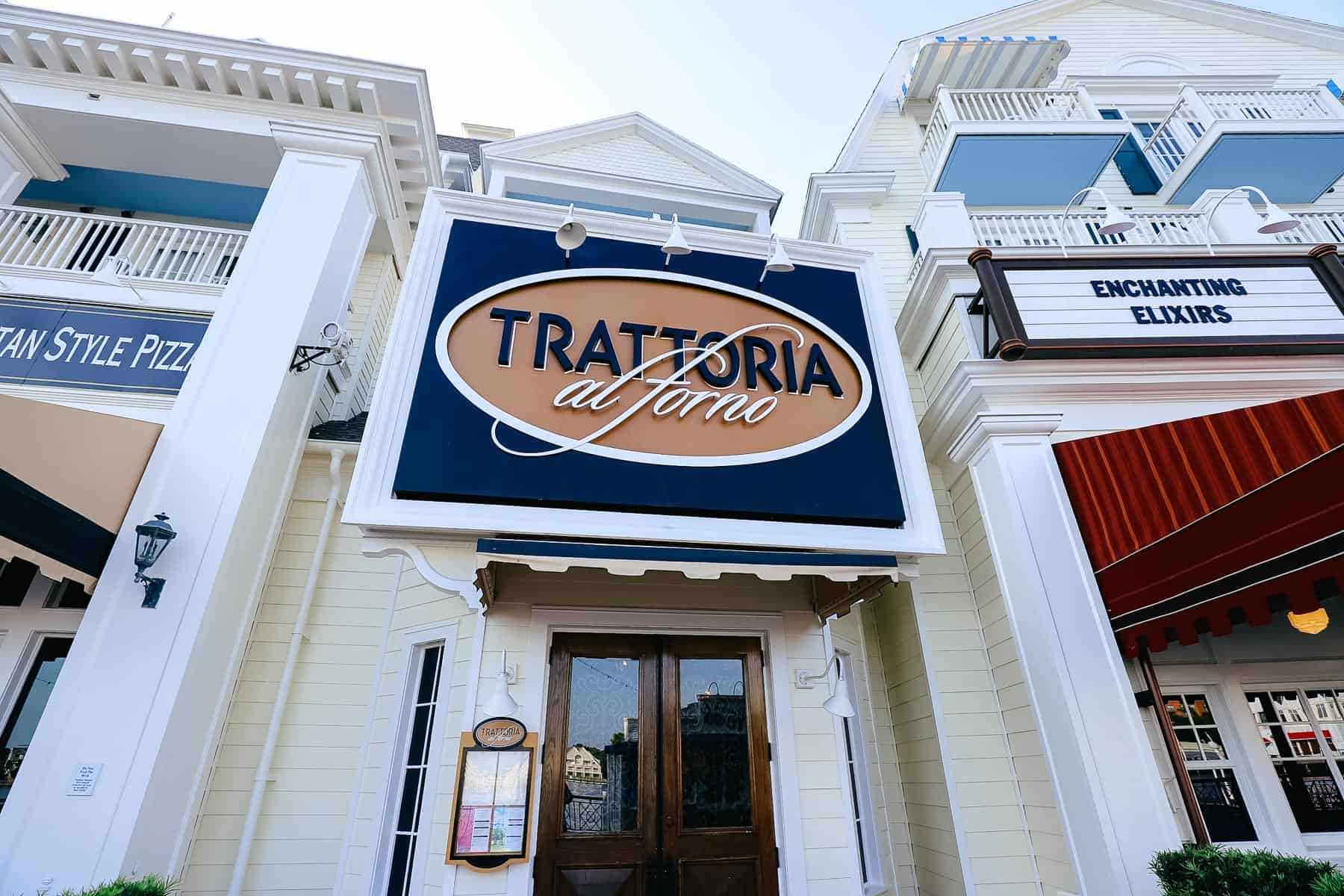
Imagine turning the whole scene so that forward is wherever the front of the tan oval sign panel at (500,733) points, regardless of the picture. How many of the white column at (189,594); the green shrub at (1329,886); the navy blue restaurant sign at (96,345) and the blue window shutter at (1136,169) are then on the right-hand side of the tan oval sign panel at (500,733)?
2

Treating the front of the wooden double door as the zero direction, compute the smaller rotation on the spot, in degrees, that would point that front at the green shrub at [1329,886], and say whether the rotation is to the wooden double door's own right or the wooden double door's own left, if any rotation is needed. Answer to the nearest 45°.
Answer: approximately 45° to the wooden double door's own left

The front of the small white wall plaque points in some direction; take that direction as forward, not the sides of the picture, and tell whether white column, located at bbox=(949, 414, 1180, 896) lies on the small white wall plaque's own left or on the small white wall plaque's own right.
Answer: on the small white wall plaque's own left

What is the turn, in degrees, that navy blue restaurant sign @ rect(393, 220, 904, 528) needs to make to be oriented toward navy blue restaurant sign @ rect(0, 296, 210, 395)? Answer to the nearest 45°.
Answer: approximately 90° to its right

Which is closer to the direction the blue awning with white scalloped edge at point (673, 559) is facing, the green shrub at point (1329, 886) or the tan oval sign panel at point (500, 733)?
the green shrub

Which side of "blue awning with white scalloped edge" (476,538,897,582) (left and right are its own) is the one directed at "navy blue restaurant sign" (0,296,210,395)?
right

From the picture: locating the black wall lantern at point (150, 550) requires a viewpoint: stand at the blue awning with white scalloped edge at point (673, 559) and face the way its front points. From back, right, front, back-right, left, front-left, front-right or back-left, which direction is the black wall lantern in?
right

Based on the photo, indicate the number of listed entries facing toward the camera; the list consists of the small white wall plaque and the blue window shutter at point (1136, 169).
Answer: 2

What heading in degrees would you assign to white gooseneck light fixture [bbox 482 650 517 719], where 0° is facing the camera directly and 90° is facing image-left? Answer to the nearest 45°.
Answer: approximately 0°

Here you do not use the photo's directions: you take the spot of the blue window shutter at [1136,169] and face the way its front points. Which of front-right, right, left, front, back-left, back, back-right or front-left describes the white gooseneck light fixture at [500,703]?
front-right

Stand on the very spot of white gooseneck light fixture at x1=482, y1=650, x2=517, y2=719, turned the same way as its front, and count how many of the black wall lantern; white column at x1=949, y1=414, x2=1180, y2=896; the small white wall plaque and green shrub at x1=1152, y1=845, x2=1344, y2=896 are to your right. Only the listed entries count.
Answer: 2

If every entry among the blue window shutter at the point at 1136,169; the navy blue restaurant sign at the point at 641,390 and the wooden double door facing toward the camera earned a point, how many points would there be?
3

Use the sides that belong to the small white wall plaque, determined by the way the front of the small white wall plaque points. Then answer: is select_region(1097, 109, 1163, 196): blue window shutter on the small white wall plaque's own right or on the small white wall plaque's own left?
on the small white wall plaque's own left
